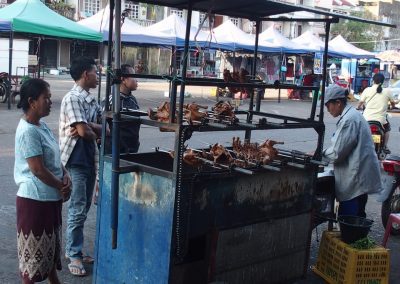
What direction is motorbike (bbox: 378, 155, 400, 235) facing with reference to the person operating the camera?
facing away from the viewer and to the right of the viewer

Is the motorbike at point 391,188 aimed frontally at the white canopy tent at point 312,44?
no

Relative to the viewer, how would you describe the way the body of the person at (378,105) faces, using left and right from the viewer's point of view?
facing away from the viewer

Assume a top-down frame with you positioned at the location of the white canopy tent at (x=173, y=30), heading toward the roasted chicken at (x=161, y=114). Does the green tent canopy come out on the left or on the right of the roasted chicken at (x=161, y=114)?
right

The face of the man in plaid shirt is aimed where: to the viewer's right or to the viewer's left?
to the viewer's right

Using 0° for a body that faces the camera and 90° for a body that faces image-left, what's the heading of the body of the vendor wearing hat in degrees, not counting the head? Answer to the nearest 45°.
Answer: approximately 90°

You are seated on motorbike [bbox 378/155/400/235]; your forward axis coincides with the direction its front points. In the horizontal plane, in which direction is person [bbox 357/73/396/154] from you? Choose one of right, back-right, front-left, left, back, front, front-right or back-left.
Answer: front-left

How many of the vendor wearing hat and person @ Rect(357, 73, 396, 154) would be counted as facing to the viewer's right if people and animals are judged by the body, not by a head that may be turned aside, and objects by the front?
0

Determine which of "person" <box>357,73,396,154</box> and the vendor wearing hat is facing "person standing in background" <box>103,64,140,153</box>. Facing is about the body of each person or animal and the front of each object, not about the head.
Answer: the vendor wearing hat

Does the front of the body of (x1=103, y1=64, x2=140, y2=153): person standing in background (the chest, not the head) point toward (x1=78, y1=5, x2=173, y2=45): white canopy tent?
no

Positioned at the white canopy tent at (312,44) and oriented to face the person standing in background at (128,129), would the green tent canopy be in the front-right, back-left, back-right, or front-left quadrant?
front-right

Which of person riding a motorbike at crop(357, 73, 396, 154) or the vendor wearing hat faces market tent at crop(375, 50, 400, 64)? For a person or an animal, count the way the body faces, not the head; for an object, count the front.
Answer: the person riding a motorbike
